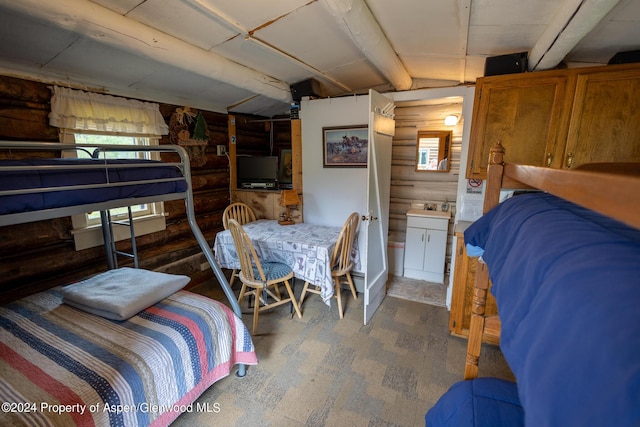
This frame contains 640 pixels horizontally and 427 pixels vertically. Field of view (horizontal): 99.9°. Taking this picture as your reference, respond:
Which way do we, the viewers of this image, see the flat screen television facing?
facing the viewer

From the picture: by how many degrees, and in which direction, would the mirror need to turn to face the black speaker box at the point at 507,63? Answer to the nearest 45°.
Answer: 0° — it already faces it

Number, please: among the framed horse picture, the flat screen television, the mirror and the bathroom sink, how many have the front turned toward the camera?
4

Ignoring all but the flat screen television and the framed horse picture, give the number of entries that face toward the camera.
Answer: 2

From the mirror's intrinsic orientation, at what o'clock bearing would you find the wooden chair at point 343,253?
The wooden chair is roughly at 1 o'clock from the mirror.

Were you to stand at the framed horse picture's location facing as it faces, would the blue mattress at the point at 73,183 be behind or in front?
in front

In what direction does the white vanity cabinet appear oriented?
toward the camera

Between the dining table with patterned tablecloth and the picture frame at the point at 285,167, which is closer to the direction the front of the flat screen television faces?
the dining table with patterned tablecloth

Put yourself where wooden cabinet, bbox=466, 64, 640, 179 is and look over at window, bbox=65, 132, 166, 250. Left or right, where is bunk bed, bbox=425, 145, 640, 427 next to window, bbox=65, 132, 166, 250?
left

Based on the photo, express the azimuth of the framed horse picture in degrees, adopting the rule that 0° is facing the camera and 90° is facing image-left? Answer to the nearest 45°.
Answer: approximately 0°

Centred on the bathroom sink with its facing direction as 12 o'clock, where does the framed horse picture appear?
The framed horse picture is roughly at 2 o'clock from the bathroom sink.

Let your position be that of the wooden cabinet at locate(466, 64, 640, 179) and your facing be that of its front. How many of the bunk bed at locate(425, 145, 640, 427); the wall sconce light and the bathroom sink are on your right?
2

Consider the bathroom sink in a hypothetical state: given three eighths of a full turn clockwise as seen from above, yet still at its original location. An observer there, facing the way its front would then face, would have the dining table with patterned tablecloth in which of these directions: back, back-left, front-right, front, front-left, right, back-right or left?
left
